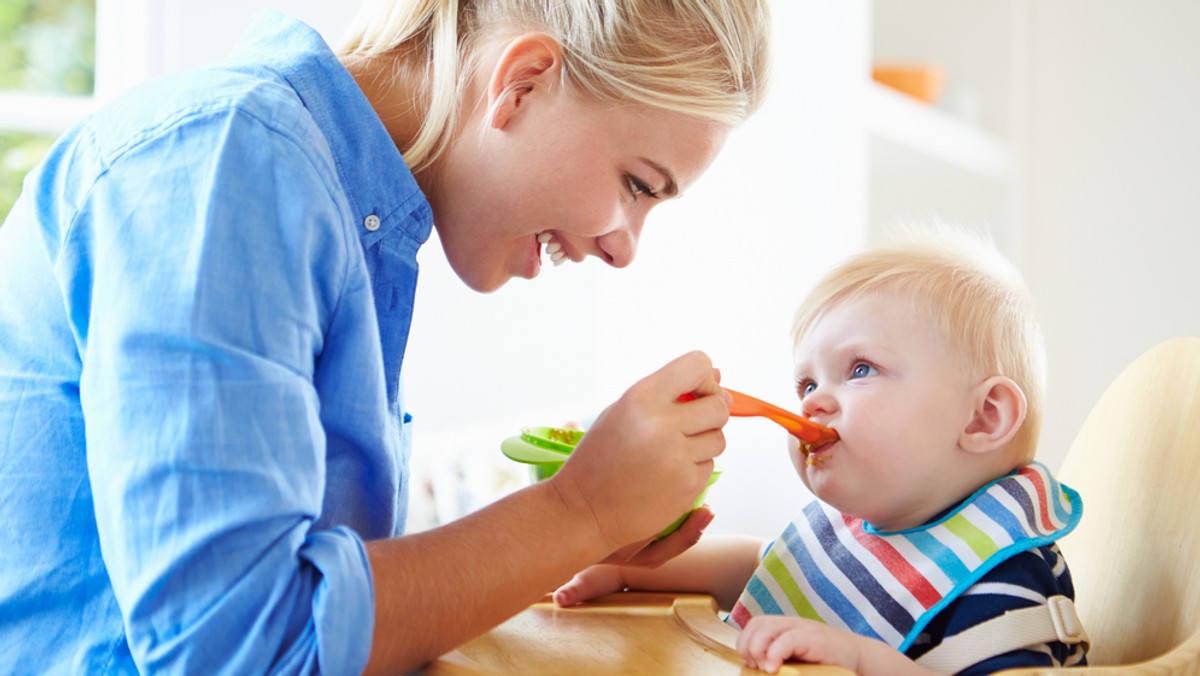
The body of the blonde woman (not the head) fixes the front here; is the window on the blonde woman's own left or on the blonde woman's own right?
on the blonde woman's own left

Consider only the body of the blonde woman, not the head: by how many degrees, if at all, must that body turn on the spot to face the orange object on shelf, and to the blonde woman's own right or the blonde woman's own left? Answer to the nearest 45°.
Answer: approximately 45° to the blonde woman's own left

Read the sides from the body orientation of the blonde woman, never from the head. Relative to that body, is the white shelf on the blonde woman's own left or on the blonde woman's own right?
on the blonde woman's own left

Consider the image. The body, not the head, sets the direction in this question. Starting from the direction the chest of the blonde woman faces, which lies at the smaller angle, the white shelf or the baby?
the baby

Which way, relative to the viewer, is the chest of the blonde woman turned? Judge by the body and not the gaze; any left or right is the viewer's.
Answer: facing to the right of the viewer

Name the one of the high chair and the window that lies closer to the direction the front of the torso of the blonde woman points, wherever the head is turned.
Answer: the high chair

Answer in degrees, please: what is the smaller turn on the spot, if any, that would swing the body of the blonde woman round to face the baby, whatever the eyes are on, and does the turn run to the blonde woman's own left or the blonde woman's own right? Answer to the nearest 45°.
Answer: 0° — they already face them

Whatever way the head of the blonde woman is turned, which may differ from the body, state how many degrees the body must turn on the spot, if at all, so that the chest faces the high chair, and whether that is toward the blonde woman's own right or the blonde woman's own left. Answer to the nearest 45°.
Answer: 0° — they already face it

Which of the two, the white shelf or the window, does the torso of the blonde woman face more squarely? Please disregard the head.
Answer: the white shelf

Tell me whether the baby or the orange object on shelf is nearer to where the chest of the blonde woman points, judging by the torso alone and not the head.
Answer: the baby
